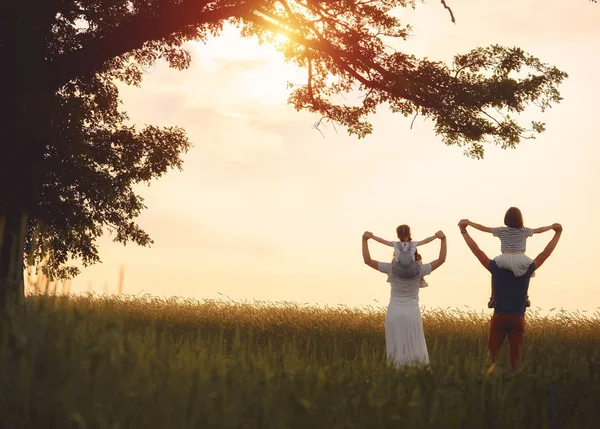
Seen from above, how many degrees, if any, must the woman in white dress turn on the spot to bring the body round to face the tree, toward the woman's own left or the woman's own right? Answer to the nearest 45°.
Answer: approximately 45° to the woman's own left

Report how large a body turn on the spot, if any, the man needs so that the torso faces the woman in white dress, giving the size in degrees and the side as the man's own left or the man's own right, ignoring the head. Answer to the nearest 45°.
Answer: approximately 90° to the man's own left

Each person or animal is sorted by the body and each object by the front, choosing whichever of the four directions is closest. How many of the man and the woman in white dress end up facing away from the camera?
2

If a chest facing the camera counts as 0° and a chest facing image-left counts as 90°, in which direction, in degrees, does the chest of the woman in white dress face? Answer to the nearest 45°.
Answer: approximately 180°

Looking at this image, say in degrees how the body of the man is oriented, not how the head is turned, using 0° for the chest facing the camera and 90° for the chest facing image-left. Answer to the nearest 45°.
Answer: approximately 180°
